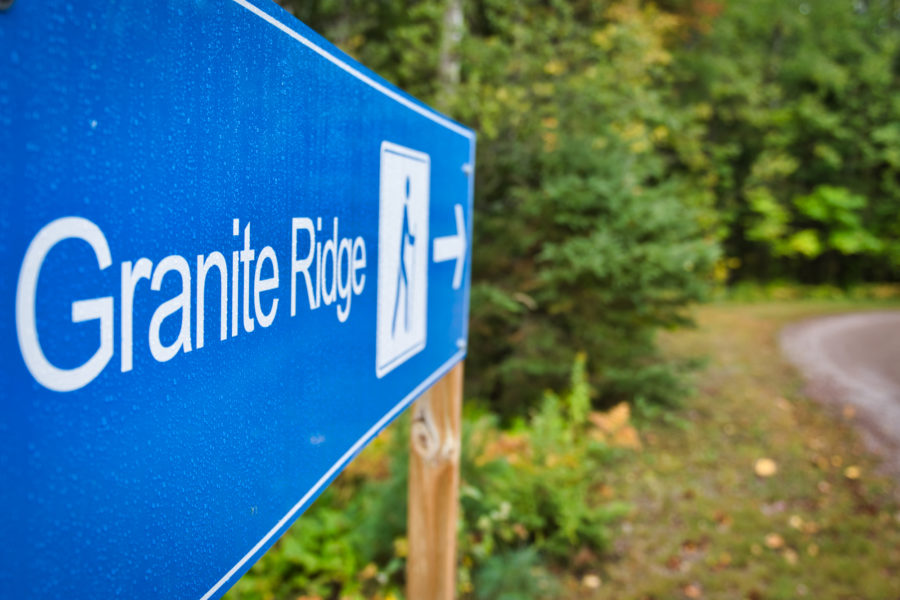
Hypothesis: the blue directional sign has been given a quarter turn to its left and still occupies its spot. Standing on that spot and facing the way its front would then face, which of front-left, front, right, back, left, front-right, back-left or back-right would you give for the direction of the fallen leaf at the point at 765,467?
front

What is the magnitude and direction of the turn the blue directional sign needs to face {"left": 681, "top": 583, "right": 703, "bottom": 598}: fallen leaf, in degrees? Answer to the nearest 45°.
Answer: approximately 90° to its left

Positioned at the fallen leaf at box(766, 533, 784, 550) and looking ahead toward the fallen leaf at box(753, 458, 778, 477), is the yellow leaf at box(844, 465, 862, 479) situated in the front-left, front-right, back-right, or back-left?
front-right

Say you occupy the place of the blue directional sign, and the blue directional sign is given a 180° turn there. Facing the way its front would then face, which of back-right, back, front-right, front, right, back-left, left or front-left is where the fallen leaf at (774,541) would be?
right
